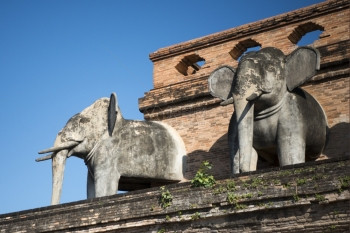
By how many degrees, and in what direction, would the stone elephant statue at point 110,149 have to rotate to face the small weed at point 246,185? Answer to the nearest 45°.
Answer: approximately 135° to its left

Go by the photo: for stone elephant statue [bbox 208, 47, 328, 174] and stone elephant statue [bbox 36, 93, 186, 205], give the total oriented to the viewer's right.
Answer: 0

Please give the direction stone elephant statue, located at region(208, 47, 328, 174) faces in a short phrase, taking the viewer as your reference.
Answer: facing the viewer and to the left of the viewer

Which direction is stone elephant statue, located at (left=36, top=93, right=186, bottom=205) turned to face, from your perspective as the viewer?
facing to the left of the viewer

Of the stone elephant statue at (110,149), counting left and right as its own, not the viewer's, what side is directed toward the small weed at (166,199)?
left

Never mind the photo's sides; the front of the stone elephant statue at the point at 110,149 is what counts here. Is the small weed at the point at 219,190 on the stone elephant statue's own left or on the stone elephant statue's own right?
on the stone elephant statue's own left
